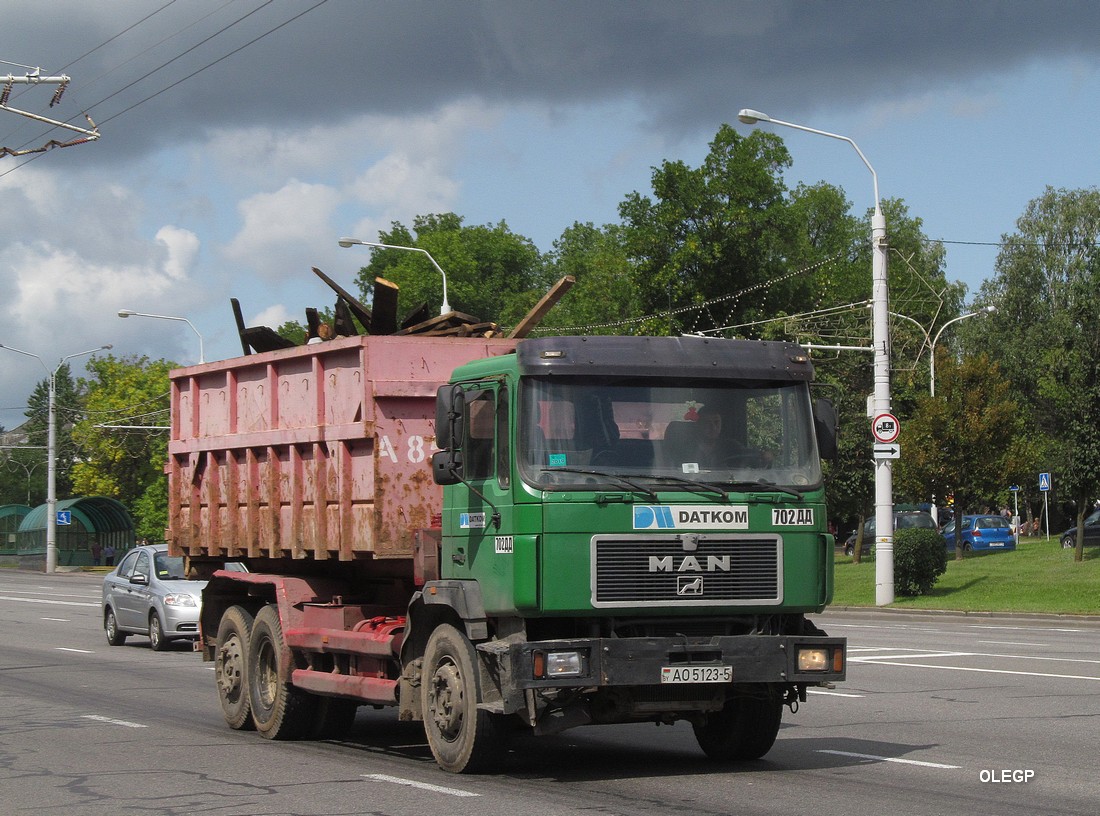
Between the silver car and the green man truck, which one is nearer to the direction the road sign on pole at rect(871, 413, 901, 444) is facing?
the green man truck

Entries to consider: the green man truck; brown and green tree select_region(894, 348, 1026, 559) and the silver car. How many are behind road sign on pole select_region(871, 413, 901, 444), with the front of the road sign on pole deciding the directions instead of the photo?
1

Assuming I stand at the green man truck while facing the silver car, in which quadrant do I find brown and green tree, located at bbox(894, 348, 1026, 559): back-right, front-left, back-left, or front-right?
front-right

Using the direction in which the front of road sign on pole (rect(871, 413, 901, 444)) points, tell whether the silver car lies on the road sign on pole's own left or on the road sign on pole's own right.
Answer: on the road sign on pole's own right

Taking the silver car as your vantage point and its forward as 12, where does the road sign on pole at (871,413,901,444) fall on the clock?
The road sign on pole is roughly at 10 o'clock from the silver car.

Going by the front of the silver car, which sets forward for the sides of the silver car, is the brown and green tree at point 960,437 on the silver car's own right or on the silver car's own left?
on the silver car's own left

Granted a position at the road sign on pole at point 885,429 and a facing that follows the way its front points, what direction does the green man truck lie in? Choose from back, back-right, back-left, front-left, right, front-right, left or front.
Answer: front

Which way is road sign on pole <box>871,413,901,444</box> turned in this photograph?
toward the camera

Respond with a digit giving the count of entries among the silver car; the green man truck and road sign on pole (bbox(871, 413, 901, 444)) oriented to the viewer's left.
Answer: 0

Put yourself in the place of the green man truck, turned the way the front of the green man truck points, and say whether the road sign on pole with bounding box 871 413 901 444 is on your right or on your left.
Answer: on your left

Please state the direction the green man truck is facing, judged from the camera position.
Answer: facing the viewer and to the right of the viewer

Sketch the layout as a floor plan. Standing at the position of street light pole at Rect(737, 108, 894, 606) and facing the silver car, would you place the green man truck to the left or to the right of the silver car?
left

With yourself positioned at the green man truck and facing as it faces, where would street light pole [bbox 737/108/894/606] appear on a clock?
The street light pole is roughly at 8 o'clock from the green man truck.
